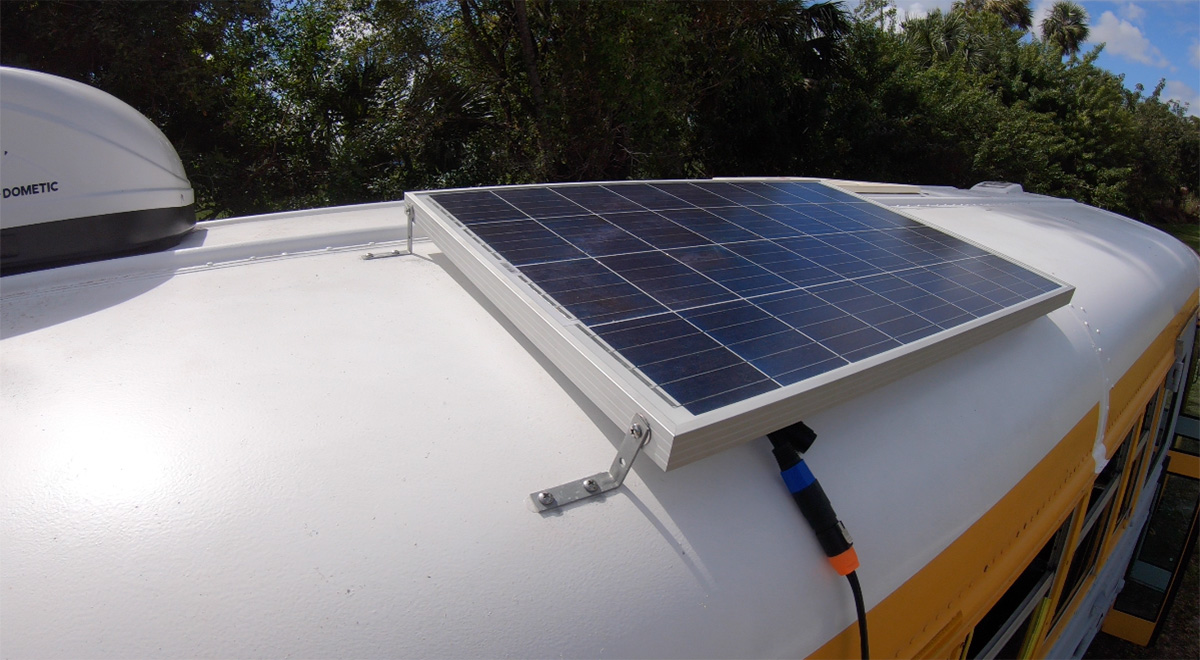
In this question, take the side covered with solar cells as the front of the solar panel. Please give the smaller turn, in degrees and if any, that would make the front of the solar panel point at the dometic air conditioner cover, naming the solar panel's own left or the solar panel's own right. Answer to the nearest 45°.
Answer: approximately 135° to the solar panel's own right

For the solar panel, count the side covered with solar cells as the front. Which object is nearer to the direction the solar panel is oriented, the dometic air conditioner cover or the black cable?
the black cable

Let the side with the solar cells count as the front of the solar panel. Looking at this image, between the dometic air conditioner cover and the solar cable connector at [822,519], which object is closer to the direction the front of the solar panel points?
the solar cable connector

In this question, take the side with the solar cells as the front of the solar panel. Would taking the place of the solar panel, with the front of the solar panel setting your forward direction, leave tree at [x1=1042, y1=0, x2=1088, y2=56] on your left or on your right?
on your left

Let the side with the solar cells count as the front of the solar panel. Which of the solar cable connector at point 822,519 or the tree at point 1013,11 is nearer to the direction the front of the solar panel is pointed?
the solar cable connector

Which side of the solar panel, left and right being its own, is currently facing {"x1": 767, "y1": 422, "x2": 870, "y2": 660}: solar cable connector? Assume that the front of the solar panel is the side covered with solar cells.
front

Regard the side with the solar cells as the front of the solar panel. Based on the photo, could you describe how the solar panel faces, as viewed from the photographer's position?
facing the viewer and to the right of the viewer

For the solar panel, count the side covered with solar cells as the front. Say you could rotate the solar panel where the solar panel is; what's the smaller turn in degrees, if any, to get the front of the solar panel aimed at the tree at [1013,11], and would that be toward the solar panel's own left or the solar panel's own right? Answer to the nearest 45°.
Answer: approximately 135° to the solar panel's own left

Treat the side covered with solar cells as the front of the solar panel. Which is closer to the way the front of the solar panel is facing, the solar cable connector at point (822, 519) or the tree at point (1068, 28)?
the solar cable connector
